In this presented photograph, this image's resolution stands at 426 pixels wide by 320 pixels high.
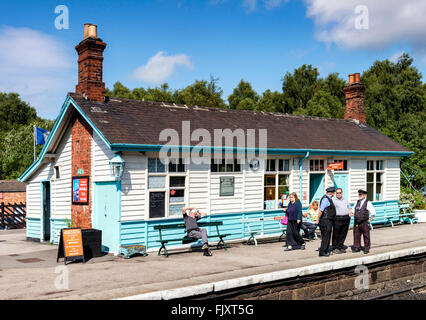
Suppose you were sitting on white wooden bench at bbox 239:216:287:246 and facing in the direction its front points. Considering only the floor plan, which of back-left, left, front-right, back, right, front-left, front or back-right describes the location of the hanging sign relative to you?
left

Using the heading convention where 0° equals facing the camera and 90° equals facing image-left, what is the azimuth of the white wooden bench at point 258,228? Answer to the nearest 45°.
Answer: approximately 315°

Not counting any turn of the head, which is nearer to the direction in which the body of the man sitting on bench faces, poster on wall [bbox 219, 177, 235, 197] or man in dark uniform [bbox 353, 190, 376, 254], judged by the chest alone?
the man in dark uniform

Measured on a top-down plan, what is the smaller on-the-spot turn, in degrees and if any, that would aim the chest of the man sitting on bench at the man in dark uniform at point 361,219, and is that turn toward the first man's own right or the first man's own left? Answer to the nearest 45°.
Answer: approximately 45° to the first man's own left

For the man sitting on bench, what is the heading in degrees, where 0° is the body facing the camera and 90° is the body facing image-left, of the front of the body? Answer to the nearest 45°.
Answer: approximately 315°

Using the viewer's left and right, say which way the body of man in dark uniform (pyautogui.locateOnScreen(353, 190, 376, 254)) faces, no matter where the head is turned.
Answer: facing the viewer and to the left of the viewer

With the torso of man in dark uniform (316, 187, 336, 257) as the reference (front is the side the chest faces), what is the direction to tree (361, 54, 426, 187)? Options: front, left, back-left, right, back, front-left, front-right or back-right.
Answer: left

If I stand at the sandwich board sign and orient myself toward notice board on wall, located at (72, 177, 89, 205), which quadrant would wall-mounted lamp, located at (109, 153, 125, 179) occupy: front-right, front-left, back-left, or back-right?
front-right

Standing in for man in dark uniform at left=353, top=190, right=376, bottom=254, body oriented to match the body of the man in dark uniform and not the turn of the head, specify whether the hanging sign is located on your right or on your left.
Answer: on your right

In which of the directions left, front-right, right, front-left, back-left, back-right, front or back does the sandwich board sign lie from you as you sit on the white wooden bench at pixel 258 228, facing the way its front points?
right
